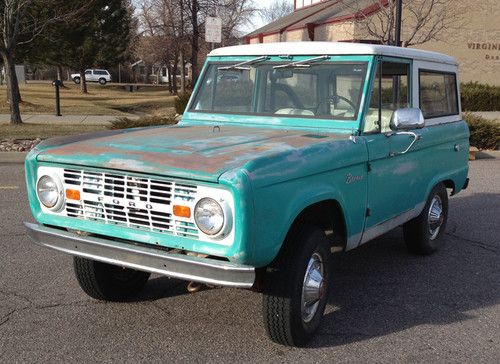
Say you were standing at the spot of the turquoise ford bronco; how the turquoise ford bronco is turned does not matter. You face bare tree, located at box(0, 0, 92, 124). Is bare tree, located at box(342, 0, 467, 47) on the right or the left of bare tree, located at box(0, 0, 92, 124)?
right

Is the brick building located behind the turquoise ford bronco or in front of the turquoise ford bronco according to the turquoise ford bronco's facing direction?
behind

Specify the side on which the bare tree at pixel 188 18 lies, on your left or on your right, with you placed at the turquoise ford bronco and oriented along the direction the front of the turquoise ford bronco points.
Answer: on your right

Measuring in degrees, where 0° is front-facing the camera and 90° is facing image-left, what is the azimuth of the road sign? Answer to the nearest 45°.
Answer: approximately 0°

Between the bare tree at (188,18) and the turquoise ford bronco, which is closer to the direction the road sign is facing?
the turquoise ford bronco

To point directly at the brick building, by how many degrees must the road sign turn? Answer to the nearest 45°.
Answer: approximately 135° to its left

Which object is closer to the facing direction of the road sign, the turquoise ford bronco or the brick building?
the turquoise ford bronco

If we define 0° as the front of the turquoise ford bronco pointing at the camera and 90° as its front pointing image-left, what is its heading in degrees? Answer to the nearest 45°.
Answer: approximately 45°

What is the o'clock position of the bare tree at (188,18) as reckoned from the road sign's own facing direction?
The bare tree is roughly at 6 o'clock from the road sign.

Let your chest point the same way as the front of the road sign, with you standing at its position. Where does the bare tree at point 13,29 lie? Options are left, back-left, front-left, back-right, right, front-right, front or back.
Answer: back-right
